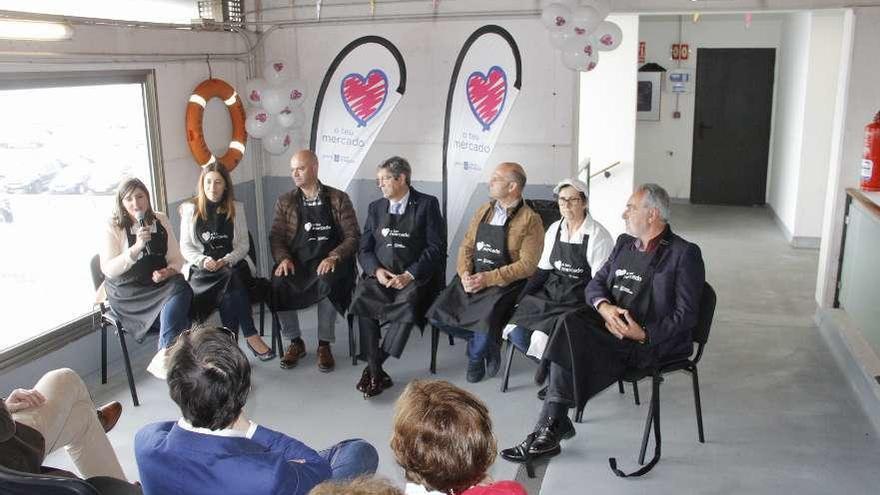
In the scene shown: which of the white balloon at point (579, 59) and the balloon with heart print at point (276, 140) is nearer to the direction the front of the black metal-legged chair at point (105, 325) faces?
the white balloon

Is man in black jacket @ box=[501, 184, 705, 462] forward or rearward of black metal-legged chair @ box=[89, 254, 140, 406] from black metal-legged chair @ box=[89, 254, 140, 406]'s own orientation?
forward

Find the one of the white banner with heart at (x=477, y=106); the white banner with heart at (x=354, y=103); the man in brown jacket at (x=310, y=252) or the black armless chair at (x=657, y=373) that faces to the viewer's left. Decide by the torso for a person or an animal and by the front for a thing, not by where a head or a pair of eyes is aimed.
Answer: the black armless chair

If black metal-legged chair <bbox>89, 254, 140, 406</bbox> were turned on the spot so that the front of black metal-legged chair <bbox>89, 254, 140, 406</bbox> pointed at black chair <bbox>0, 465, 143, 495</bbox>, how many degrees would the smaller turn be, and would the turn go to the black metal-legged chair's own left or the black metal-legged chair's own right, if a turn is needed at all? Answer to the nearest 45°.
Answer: approximately 45° to the black metal-legged chair's own right

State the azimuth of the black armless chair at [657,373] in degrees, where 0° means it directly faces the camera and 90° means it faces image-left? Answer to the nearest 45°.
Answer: approximately 90°

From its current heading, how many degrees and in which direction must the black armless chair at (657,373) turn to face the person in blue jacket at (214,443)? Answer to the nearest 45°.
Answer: approximately 45° to its left

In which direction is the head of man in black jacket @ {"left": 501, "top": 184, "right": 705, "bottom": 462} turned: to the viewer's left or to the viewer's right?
to the viewer's left

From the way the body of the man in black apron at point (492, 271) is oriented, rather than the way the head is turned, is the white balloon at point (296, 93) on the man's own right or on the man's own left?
on the man's own right

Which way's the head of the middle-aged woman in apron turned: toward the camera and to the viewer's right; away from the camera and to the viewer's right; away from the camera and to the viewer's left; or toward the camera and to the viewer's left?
toward the camera and to the viewer's left

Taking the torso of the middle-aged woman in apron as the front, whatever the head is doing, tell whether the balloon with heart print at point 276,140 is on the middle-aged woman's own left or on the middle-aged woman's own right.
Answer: on the middle-aged woman's own right

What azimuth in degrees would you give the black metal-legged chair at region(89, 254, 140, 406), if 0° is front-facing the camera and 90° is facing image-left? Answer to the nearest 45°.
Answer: approximately 315°
